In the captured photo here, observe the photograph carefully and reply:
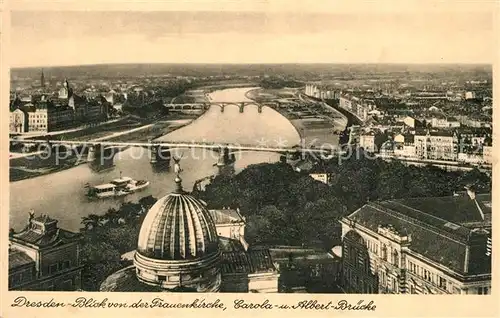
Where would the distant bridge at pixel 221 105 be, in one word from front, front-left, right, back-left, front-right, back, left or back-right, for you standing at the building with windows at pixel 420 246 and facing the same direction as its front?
front-right

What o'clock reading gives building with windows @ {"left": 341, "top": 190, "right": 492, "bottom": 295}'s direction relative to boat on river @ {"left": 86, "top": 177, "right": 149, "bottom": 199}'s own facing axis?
The building with windows is roughly at 2 o'clock from the boat on river.

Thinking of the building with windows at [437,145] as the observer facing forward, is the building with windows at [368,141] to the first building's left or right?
on its right

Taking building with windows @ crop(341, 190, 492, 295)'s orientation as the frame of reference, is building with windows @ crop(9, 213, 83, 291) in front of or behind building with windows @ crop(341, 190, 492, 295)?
in front

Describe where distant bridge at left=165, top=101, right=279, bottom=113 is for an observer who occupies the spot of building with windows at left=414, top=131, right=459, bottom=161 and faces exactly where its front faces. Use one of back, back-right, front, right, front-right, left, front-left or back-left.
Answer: right

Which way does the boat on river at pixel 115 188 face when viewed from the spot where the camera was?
facing away from the viewer and to the right of the viewer
